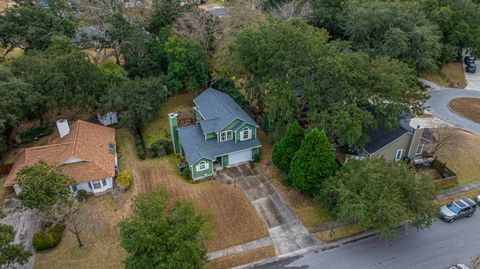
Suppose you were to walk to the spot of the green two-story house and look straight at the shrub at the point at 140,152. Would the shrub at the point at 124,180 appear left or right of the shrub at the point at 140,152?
left

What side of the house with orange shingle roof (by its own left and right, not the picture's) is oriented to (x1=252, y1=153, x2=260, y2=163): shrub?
left

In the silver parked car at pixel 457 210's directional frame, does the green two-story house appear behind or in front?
in front

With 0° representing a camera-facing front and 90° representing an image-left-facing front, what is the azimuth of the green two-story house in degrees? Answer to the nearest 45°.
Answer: approximately 315°

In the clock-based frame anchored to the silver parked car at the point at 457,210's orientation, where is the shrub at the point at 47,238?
The shrub is roughly at 12 o'clock from the silver parked car.

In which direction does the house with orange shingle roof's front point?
toward the camera

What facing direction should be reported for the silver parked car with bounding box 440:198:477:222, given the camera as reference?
facing the viewer and to the left of the viewer

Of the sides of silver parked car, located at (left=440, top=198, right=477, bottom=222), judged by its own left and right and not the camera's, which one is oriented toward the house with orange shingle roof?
front

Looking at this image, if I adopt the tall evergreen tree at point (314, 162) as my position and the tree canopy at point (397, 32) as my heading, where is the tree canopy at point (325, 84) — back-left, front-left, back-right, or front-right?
front-left

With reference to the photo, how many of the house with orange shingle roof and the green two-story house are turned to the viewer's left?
0

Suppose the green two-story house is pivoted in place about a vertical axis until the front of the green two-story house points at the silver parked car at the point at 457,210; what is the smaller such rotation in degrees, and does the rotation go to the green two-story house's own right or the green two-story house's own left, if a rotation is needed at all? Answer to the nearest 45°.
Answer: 0° — it already faces it

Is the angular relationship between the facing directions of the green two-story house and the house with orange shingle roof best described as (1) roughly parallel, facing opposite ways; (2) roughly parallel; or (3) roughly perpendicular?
roughly parallel
